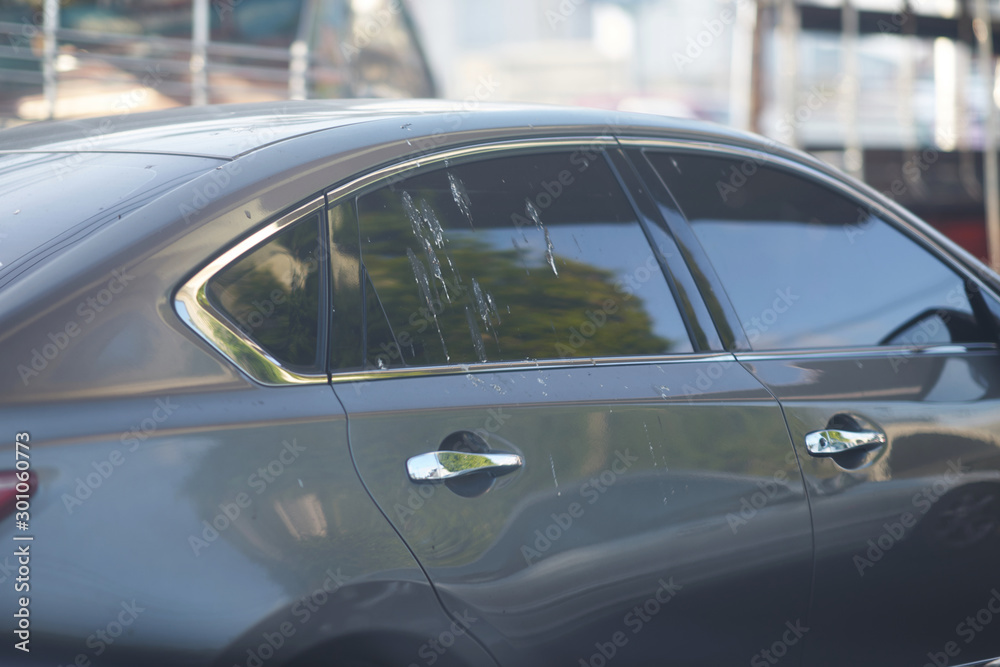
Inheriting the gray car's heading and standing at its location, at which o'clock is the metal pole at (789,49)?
The metal pole is roughly at 11 o'clock from the gray car.

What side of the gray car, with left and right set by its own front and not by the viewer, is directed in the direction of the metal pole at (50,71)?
left

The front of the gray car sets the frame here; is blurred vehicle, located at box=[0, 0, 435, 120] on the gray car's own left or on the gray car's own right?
on the gray car's own left

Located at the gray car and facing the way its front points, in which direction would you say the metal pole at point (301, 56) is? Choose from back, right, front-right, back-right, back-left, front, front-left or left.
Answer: front-left

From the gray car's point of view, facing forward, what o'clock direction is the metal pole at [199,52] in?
The metal pole is roughly at 10 o'clock from the gray car.

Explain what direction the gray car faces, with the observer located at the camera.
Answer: facing away from the viewer and to the right of the viewer

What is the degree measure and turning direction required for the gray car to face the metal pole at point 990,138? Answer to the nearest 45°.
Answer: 0° — it already faces it

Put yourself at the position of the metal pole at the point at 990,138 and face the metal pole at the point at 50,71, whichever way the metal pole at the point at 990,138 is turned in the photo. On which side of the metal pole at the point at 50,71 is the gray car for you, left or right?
left
